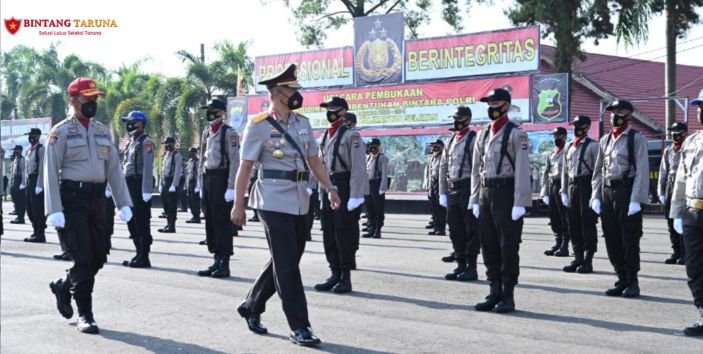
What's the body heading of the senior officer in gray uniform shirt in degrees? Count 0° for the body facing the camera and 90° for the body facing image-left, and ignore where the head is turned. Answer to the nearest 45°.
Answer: approximately 315°

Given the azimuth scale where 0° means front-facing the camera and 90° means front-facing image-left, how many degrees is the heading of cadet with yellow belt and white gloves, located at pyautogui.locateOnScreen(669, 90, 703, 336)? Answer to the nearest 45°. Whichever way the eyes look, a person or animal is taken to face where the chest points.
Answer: approximately 45°

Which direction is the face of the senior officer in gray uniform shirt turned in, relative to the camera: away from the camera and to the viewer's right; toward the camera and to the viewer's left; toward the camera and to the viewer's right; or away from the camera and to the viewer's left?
toward the camera and to the viewer's right

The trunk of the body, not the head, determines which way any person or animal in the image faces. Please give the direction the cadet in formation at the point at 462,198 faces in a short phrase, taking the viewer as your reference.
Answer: facing the viewer and to the left of the viewer

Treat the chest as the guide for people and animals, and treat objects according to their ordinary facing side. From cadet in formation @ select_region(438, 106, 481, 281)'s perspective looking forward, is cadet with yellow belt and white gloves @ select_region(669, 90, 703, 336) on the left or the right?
on their left

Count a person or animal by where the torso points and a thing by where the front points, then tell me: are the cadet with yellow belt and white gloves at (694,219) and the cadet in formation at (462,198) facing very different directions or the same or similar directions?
same or similar directions

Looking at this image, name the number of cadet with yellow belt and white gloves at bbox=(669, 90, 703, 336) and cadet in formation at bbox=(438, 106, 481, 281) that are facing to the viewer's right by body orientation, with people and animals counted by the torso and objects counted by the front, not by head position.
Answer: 0

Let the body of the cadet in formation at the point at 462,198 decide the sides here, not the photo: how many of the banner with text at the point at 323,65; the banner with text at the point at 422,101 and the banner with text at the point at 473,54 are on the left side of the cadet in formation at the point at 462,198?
0

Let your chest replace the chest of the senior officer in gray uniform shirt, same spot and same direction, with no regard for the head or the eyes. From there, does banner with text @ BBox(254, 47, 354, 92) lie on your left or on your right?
on your left

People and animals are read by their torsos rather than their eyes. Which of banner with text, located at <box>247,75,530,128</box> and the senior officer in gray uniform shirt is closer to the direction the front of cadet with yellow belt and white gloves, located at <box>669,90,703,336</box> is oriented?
the senior officer in gray uniform shirt

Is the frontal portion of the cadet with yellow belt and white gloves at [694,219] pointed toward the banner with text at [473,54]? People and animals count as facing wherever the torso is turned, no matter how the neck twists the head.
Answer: no

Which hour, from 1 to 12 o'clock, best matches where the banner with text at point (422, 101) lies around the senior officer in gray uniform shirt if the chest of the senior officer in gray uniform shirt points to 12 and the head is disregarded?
The banner with text is roughly at 8 o'clock from the senior officer in gray uniform shirt.

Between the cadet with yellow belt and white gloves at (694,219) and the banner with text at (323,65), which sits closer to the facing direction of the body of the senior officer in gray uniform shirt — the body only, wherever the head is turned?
the cadet with yellow belt and white gloves

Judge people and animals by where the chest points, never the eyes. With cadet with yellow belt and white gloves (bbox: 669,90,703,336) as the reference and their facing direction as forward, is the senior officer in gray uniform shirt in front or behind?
in front

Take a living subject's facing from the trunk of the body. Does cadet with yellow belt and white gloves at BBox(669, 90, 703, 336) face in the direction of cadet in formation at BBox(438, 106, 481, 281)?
no
